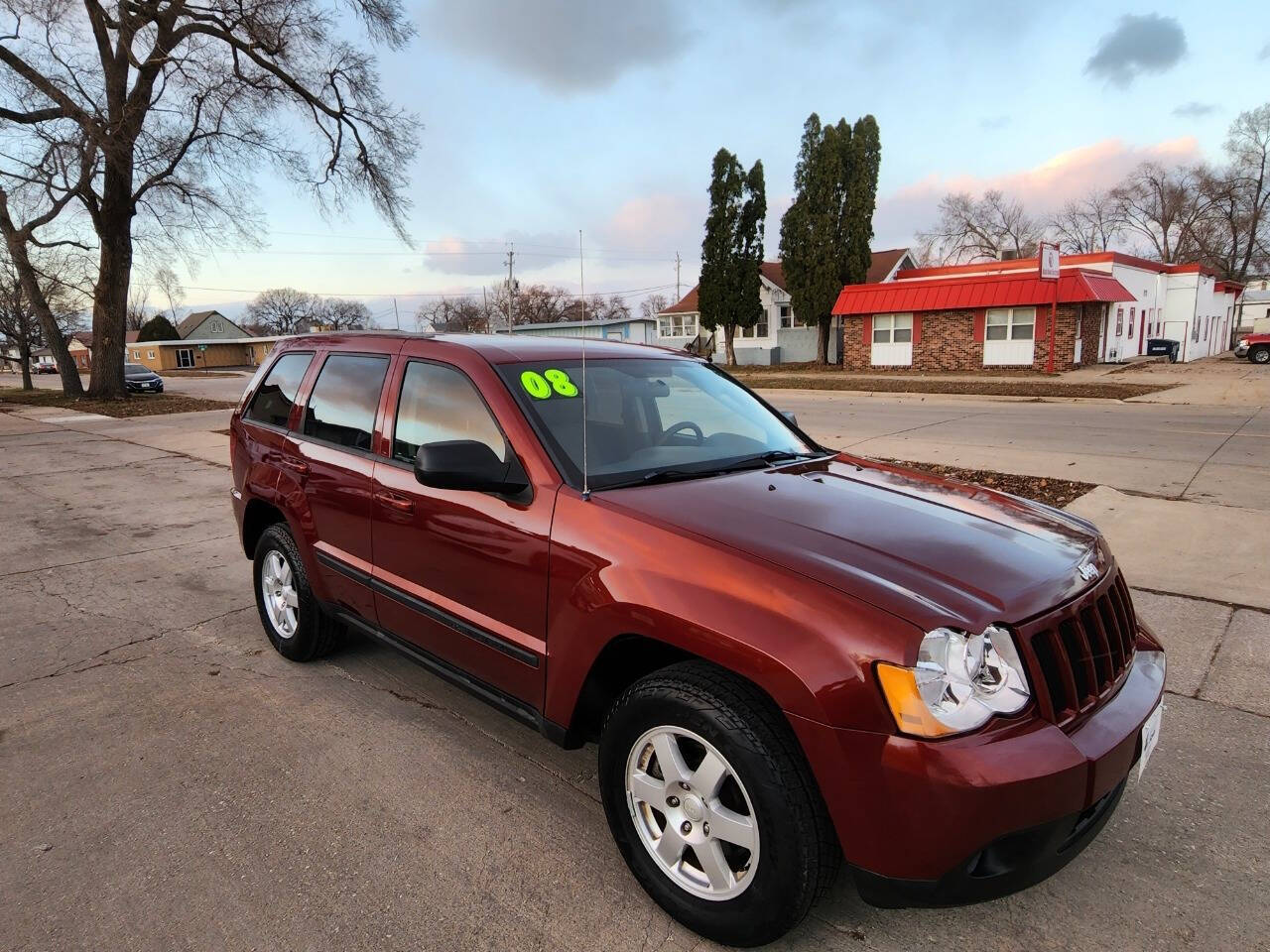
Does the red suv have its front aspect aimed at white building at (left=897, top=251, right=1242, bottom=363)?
no

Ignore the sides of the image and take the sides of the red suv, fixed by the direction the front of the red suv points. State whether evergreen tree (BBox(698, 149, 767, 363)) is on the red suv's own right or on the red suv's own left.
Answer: on the red suv's own left

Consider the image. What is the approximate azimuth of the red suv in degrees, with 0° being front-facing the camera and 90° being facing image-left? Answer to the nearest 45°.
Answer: approximately 315°

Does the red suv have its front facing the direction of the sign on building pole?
no

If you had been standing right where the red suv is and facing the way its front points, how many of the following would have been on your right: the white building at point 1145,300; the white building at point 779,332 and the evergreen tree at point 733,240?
0

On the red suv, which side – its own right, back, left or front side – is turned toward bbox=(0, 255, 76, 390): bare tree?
back

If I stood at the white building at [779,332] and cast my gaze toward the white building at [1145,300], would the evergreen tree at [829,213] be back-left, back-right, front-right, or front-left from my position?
front-right

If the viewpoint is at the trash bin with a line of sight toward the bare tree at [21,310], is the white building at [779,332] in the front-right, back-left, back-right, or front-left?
front-right

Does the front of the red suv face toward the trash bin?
no

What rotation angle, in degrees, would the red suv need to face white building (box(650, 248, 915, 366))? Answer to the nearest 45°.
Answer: approximately 135° to its left

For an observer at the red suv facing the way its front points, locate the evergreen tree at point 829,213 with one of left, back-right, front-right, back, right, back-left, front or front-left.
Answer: back-left

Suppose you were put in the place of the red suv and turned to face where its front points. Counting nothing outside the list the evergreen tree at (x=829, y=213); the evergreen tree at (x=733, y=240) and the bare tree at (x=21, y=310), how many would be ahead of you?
0

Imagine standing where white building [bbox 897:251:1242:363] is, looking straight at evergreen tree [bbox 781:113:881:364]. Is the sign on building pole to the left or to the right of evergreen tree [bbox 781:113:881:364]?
left
